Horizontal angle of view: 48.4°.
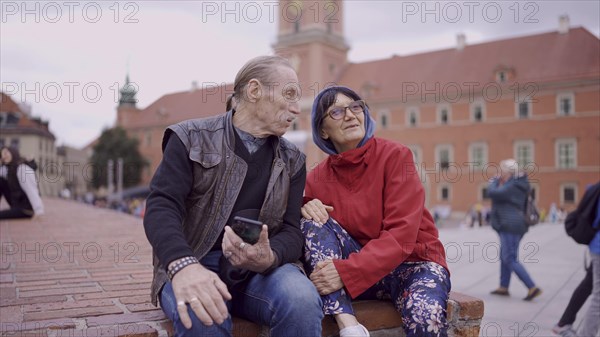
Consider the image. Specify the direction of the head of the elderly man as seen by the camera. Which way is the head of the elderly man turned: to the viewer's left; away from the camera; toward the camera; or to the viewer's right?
to the viewer's right

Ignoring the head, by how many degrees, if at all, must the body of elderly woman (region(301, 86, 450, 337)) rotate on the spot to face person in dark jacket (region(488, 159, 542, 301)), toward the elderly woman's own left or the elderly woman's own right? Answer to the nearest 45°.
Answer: approximately 180°

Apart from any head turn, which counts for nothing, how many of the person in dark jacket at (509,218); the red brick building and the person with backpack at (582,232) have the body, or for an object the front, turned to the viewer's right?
1

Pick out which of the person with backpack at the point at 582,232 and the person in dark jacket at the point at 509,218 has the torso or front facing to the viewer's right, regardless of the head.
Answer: the person with backpack

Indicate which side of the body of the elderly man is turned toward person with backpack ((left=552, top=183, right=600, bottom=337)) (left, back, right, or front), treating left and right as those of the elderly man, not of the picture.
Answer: left

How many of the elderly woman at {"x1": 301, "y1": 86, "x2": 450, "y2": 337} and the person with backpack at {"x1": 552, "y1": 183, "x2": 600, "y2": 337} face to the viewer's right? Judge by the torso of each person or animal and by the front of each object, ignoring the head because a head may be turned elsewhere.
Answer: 1

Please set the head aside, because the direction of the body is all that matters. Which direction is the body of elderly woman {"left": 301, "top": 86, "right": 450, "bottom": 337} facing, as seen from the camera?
toward the camera

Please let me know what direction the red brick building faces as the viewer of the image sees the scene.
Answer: facing the viewer and to the left of the viewer

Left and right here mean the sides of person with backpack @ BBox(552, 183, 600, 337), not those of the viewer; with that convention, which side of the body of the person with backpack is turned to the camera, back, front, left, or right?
right

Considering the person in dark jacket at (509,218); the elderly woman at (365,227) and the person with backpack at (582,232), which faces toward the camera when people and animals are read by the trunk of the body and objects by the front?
the elderly woman

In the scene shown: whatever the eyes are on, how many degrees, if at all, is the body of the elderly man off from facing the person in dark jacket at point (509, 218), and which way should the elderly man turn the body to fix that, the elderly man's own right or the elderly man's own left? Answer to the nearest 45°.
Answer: approximately 90° to the elderly man's own left
